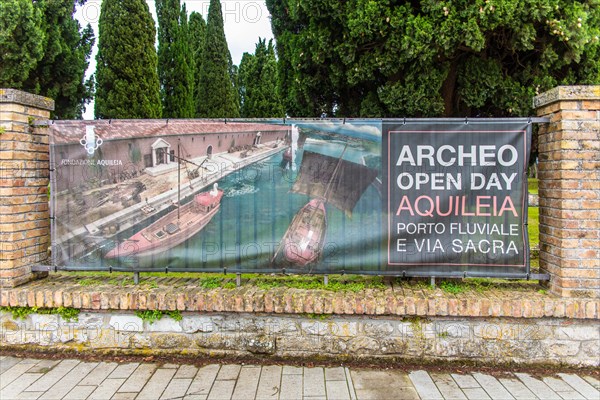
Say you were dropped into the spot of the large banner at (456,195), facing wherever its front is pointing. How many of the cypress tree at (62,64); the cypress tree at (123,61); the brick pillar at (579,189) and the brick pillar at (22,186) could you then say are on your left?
1

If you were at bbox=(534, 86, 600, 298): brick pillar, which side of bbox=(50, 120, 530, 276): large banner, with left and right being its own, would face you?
left

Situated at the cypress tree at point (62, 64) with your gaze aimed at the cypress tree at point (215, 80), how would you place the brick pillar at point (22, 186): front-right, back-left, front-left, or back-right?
back-right

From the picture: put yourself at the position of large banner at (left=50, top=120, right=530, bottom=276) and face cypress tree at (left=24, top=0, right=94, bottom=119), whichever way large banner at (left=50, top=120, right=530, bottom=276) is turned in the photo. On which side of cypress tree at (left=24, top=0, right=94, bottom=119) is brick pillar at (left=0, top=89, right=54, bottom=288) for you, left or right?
left

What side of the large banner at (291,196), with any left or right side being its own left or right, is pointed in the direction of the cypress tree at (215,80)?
back

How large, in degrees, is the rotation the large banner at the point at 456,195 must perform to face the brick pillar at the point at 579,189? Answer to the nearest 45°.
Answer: approximately 90° to its left

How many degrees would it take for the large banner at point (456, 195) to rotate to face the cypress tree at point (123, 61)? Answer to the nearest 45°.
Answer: approximately 135° to its right

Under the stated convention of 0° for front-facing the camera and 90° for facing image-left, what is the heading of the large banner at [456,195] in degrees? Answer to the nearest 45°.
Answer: approximately 0°

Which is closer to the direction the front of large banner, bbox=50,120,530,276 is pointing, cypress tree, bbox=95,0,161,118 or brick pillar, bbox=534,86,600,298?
the brick pillar
